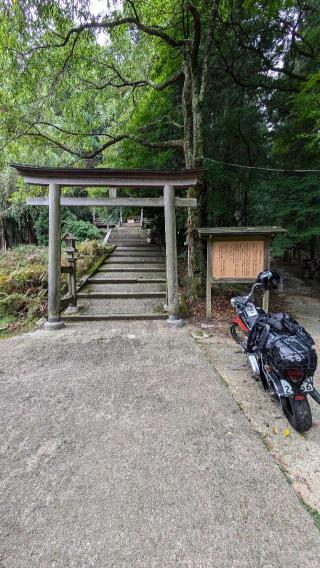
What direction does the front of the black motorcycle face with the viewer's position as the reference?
facing away from the viewer and to the left of the viewer

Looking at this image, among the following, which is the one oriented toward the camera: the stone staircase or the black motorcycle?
the stone staircase

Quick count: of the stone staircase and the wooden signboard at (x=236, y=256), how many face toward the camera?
2

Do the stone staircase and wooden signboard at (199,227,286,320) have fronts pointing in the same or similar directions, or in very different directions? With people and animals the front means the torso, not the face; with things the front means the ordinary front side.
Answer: same or similar directions

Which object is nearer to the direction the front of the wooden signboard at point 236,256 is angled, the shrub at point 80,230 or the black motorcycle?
the black motorcycle

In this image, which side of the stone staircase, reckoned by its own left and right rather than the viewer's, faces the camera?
front

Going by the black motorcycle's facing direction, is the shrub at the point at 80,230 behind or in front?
in front

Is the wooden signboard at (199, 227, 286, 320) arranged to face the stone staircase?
no

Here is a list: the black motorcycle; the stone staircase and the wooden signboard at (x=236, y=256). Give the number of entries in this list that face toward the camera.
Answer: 2

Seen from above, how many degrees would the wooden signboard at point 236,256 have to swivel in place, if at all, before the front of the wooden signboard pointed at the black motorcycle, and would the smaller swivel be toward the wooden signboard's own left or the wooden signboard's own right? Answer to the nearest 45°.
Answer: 0° — it already faces it

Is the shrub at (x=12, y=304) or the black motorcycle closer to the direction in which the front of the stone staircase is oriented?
the black motorcycle

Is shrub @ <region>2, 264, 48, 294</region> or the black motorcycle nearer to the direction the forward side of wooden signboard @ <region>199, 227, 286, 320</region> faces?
the black motorcycle

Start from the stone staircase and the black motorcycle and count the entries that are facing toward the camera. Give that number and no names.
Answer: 1

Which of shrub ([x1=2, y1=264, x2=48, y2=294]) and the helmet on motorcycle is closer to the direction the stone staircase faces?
the helmet on motorcycle

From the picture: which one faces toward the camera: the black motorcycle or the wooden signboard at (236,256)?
the wooden signboard
